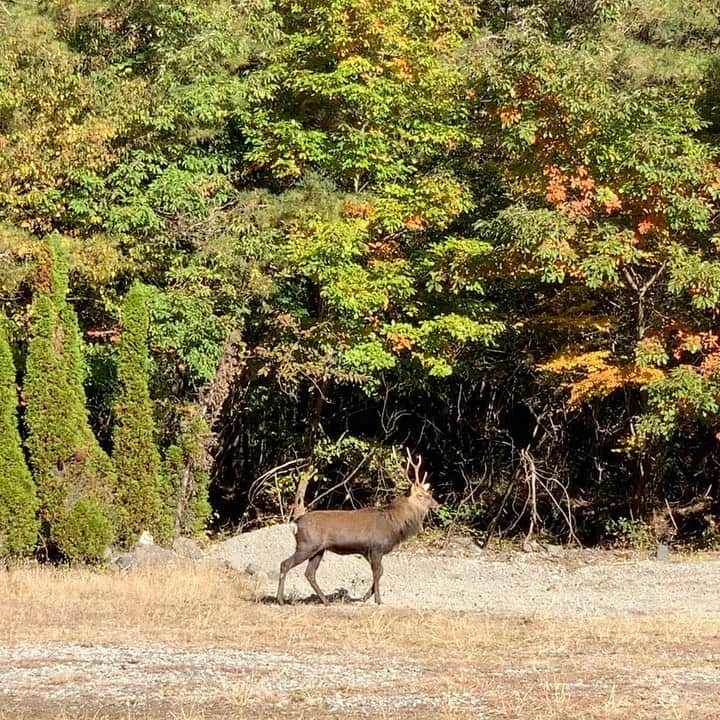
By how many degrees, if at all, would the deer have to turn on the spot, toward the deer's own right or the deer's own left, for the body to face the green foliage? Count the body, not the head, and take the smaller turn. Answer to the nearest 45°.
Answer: approximately 45° to the deer's own left

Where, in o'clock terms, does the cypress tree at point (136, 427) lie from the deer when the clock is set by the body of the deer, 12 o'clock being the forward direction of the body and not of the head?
The cypress tree is roughly at 8 o'clock from the deer.

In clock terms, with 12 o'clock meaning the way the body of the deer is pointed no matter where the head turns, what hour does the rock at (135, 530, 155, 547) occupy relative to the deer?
The rock is roughly at 8 o'clock from the deer.

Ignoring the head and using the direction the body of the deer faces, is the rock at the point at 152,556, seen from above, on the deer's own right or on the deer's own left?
on the deer's own left

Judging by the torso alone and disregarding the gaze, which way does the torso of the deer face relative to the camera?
to the viewer's right

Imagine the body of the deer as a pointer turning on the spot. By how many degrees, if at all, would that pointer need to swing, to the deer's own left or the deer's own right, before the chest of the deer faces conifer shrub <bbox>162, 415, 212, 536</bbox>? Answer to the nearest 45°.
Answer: approximately 90° to the deer's own left

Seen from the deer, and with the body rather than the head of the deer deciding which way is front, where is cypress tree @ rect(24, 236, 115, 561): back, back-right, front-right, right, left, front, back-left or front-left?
back-left
